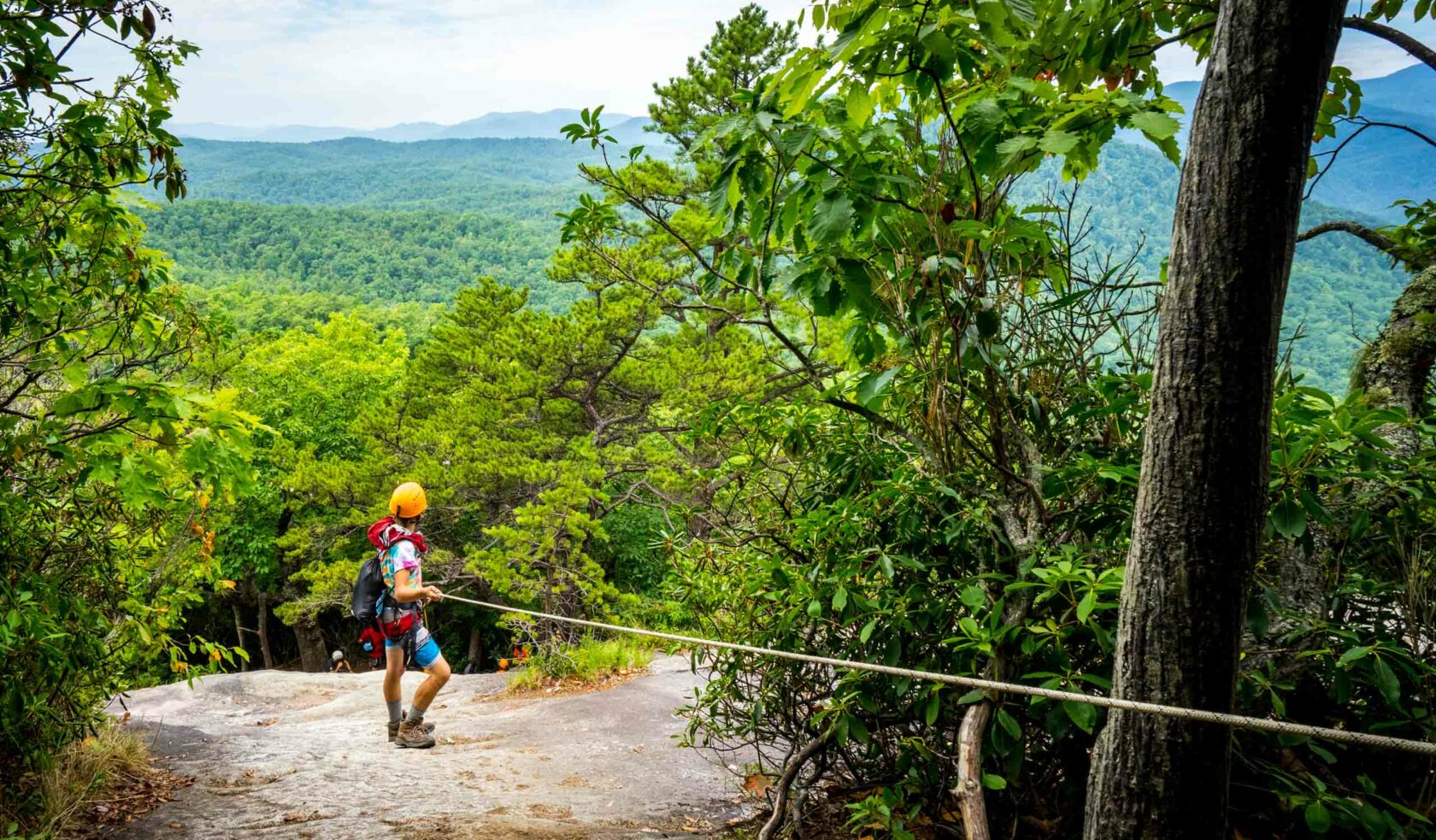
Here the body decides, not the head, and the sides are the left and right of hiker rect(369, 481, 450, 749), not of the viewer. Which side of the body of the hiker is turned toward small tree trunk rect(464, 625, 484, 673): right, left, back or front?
left

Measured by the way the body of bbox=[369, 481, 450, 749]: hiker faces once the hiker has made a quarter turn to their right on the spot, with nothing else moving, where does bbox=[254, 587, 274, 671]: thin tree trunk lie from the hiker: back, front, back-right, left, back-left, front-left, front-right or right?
back

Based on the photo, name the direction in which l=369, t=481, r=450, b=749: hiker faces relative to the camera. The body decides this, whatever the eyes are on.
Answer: to the viewer's right

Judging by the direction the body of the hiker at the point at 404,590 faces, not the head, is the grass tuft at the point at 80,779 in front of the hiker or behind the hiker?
behind

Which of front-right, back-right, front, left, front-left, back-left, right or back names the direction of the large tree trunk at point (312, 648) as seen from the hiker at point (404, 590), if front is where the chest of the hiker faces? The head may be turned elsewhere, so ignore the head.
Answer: left
